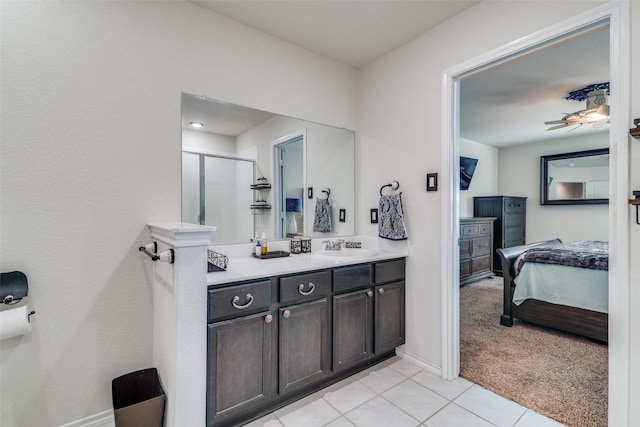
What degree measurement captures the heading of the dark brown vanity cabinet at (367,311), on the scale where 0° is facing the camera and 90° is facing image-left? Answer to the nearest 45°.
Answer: approximately 315°

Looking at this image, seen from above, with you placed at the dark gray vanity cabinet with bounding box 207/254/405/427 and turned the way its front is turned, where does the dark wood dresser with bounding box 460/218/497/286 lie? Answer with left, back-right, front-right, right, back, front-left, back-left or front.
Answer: left

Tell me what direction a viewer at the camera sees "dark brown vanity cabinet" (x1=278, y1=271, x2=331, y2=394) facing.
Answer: facing the viewer and to the right of the viewer

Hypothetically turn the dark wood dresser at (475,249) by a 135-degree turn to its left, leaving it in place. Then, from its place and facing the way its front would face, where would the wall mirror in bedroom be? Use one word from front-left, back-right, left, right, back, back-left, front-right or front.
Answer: front-right

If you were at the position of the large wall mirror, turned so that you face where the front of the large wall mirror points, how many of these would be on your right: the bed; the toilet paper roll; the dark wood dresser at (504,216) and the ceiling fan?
1

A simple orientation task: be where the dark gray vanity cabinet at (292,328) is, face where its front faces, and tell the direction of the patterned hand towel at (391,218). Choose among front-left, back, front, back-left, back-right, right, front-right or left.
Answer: left

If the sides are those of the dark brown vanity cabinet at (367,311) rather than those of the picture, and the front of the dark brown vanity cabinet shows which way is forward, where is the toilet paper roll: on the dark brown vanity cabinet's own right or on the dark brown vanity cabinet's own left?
on the dark brown vanity cabinet's own right

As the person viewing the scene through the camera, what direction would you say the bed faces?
facing away from the viewer and to the left of the viewer
